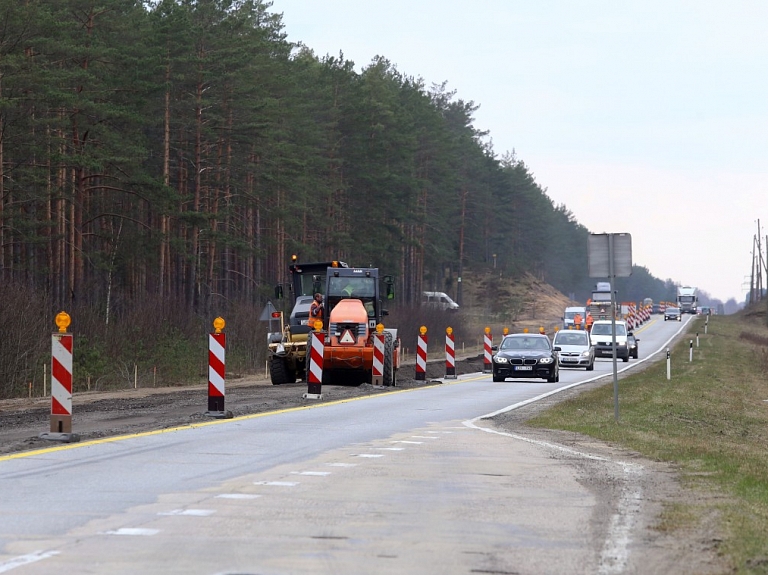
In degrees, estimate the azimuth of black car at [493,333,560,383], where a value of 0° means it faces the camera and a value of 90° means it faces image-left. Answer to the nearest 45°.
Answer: approximately 0°

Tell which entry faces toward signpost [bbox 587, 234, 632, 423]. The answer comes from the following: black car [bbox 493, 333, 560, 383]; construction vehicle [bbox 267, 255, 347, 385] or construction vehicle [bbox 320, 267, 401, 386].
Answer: the black car
